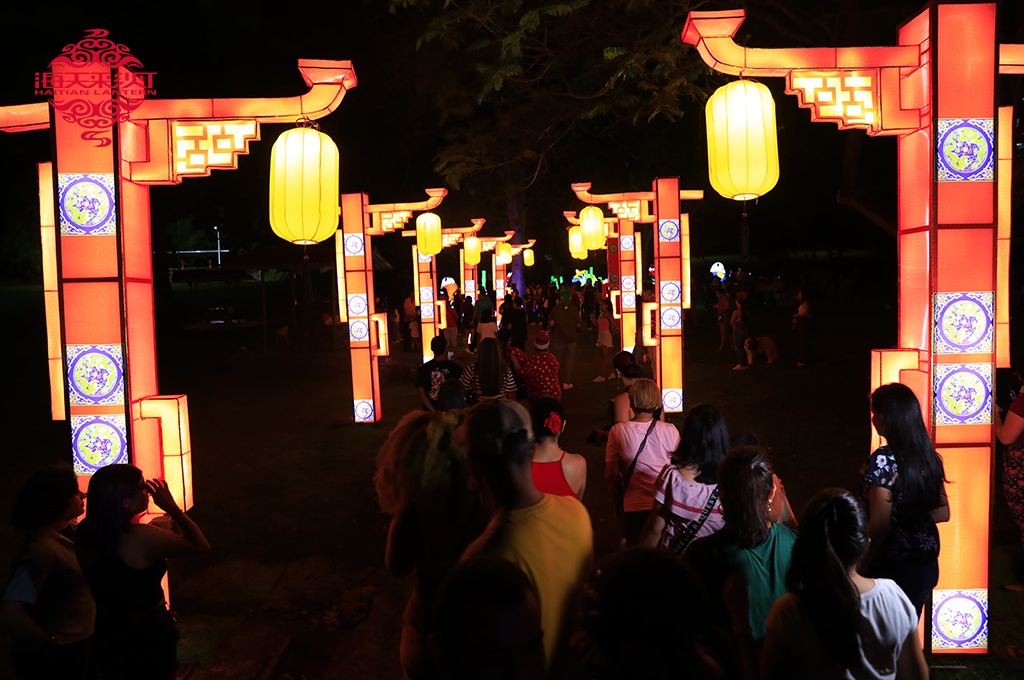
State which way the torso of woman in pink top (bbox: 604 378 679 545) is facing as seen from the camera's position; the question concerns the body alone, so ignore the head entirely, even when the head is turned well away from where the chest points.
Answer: away from the camera

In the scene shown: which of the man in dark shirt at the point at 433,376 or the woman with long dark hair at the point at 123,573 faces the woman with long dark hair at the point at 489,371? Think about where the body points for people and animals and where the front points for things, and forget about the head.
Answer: the woman with long dark hair at the point at 123,573

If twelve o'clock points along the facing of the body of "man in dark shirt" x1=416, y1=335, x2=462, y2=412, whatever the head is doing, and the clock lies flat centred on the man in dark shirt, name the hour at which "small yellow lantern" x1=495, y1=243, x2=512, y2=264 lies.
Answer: The small yellow lantern is roughly at 12 o'clock from the man in dark shirt.

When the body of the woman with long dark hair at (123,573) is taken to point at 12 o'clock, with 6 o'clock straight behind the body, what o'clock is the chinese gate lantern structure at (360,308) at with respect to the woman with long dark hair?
The chinese gate lantern structure is roughly at 11 o'clock from the woman with long dark hair.

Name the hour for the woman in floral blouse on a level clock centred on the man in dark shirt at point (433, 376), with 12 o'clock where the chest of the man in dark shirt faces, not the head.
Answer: The woman in floral blouse is roughly at 5 o'clock from the man in dark shirt.

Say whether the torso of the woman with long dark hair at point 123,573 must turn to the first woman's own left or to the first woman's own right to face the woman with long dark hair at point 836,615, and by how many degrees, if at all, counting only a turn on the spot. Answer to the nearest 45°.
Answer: approximately 90° to the first woman's own right

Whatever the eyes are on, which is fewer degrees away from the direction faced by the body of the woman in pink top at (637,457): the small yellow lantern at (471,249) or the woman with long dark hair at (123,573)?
the small yellow lantern

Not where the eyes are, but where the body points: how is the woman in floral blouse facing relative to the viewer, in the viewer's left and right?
facing away from the viewer and to the left of the viewer

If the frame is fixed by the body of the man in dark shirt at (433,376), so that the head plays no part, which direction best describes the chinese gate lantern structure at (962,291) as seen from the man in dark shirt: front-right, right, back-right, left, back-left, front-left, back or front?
back-right

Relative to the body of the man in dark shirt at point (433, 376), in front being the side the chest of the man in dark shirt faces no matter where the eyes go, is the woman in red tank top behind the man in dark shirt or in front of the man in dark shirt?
behind

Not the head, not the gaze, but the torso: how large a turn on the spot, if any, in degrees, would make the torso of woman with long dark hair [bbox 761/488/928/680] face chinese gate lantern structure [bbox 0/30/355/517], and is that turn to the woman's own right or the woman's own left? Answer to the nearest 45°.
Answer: approximately 90° to the woman's own left

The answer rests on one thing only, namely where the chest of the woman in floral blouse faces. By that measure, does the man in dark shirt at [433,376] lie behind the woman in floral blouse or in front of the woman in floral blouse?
in front

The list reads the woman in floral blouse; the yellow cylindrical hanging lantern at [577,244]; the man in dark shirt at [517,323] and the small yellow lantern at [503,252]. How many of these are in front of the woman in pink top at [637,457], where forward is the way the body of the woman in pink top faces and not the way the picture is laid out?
3
